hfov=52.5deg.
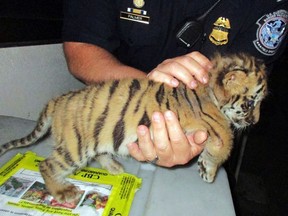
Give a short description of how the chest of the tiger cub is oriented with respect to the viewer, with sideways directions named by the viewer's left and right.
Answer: facing to the right of the viewer
